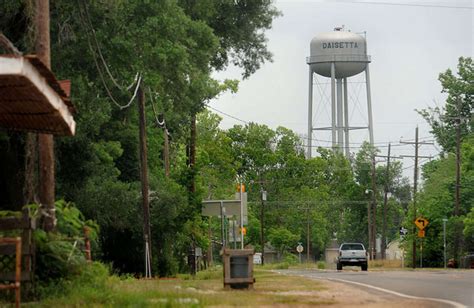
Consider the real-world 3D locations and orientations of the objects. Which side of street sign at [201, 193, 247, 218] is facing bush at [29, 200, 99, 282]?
back

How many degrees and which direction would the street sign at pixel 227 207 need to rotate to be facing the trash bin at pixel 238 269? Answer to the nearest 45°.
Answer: approximately 180°

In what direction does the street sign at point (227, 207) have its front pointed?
away from the camera

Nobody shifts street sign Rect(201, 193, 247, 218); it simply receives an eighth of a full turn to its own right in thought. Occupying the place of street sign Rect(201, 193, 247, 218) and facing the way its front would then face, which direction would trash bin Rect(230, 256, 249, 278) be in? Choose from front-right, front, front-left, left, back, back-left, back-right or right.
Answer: back-right
